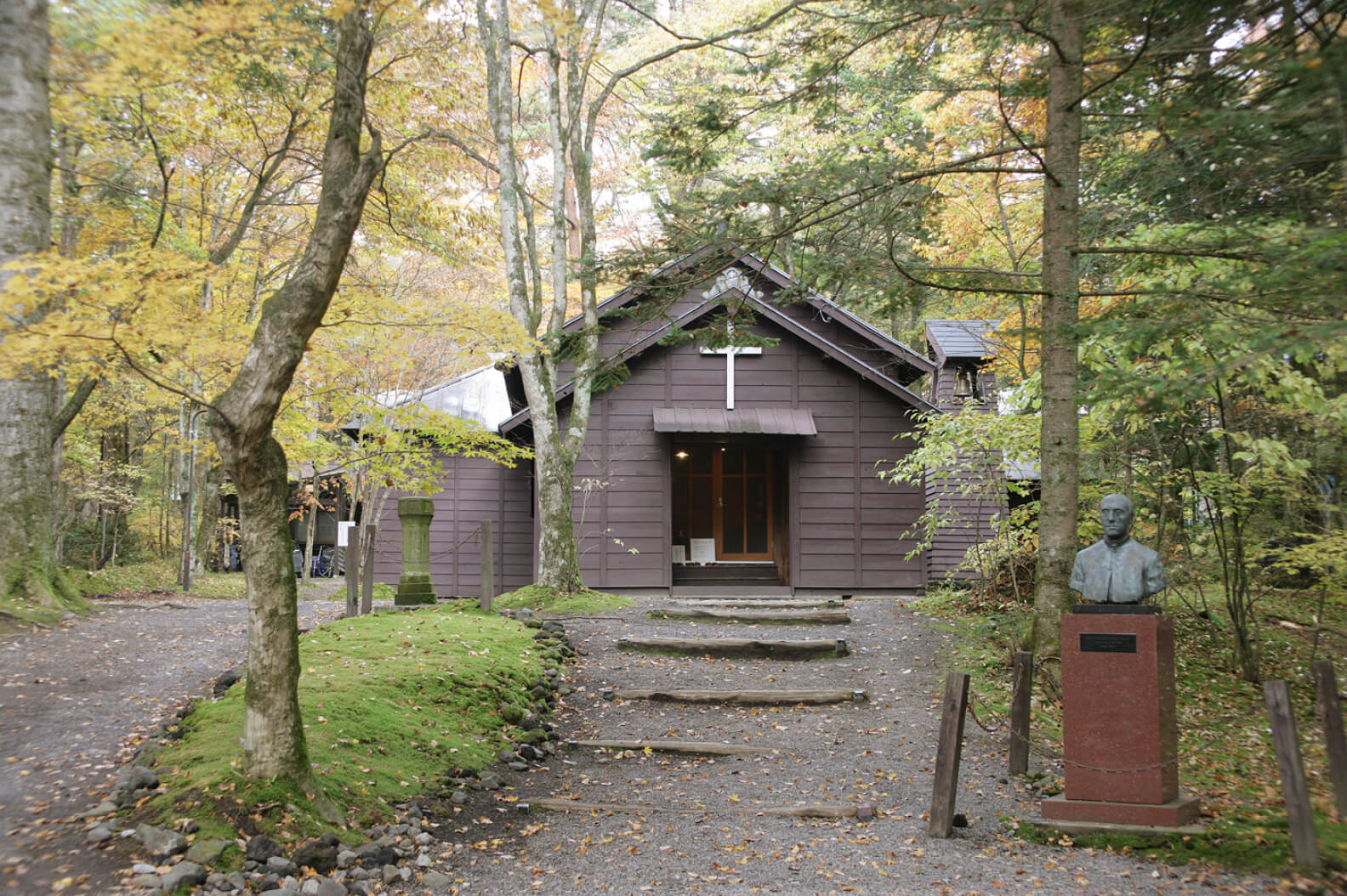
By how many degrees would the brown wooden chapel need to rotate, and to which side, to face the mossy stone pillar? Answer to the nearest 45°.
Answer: approximately 45° to its right

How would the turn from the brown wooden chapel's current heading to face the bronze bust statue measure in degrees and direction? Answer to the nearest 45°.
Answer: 0° — it already faces it

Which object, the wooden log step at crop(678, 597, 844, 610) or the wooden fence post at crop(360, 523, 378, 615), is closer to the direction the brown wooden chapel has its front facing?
the wooden log step

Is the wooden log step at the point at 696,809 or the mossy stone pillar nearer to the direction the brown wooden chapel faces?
the wooden log step

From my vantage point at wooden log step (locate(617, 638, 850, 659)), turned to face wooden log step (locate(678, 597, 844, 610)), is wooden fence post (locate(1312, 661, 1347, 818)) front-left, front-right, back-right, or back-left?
back-right

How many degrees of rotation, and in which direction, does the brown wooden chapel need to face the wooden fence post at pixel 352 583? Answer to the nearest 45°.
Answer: approximately 45° to its right

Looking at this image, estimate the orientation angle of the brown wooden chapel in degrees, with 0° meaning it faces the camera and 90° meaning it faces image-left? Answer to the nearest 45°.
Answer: approximately 0°

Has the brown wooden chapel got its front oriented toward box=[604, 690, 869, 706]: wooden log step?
yes
